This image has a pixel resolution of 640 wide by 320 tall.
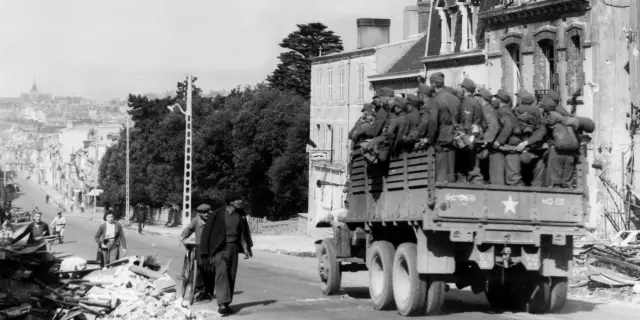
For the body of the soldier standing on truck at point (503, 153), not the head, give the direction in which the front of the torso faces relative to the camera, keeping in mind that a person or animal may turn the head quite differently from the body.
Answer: to the viewer's left

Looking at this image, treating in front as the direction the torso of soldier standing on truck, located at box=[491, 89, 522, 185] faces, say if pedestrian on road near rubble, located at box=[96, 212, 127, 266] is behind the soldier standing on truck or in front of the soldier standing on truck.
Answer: in front

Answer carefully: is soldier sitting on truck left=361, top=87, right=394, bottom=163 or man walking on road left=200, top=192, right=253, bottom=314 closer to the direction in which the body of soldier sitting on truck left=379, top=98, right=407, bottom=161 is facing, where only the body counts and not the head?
the man walking on road

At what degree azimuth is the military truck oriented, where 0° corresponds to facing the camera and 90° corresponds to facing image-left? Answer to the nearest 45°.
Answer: approximately 135°

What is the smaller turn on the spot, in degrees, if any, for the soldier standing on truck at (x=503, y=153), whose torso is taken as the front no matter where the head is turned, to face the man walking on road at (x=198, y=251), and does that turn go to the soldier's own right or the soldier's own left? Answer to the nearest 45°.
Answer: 0° — they already face them

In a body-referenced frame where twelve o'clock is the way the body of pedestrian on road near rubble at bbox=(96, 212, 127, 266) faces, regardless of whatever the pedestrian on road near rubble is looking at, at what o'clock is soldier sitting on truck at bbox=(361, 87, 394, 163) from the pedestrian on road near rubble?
The soldier sitting on truck is roughly at 11 o'clock from the pedestrian on road near rubble.

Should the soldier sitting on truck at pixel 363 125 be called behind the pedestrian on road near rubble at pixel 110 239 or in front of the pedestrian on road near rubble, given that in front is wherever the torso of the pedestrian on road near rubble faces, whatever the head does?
in front
